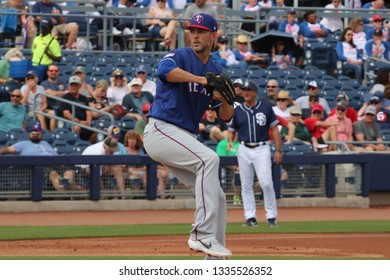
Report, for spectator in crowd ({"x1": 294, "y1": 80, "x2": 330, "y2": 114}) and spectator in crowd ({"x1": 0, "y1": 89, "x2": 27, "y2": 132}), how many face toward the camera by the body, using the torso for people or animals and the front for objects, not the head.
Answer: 2

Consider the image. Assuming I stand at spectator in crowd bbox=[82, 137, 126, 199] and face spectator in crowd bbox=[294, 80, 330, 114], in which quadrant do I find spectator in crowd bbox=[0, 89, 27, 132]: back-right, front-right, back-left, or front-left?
back-left

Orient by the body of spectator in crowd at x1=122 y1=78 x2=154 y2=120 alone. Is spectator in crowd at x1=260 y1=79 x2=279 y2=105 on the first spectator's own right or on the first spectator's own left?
on the first spectator's own left

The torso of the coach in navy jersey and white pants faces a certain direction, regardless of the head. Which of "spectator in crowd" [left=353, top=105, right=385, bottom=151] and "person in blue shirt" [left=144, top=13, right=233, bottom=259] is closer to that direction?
the person in blue shirt

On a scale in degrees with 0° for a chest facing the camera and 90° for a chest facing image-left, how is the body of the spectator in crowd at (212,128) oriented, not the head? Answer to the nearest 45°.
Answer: approximately 0°

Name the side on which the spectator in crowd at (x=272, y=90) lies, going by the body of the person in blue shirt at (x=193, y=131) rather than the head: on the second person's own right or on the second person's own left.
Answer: on the second person's own left

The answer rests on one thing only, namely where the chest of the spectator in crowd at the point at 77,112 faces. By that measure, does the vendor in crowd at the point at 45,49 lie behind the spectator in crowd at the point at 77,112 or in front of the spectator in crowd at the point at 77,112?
behind

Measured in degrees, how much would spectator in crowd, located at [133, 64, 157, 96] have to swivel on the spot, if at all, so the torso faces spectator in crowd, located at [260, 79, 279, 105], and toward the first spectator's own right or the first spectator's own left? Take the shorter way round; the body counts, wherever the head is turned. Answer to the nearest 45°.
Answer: approximately 90° to the first spectator's own left

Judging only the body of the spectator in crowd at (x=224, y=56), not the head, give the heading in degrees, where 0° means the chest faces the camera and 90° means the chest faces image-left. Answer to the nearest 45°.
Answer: approximately 315°

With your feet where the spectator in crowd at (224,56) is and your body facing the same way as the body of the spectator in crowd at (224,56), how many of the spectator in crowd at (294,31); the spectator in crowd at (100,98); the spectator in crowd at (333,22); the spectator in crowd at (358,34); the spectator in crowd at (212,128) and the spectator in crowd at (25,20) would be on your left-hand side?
3

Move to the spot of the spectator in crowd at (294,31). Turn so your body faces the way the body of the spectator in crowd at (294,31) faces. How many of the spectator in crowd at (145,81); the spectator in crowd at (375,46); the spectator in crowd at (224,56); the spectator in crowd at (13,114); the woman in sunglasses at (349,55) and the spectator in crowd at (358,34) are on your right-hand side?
3
